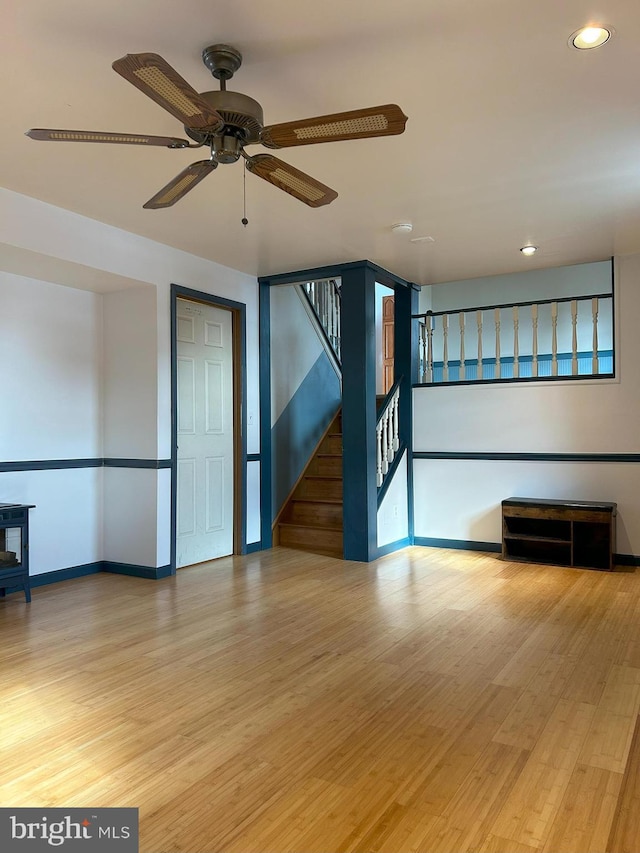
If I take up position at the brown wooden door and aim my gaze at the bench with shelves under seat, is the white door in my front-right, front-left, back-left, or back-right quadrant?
front-right

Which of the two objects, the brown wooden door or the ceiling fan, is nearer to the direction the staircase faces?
the ceiling fan

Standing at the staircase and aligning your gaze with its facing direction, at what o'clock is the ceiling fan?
The ceiling fan is roughly at 12 o'clock from the staircase.

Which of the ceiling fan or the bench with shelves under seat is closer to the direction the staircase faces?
the ceiling fan

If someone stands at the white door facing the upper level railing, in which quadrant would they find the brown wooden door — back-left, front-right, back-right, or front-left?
front-left

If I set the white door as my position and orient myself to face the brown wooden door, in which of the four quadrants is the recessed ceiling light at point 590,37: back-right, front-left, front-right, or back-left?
back-right

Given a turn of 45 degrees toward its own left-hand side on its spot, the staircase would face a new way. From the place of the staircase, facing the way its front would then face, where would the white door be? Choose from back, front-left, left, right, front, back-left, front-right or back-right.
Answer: right

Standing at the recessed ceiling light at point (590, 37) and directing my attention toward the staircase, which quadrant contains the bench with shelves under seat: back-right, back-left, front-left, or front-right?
front-right

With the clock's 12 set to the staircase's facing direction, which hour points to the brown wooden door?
The brown wooden door is roughly at 7 o'clock from the staircase.

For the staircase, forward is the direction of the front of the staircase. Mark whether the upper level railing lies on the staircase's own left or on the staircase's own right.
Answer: on the staircase's own left

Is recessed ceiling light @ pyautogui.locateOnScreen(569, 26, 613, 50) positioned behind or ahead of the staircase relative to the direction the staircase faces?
ahead

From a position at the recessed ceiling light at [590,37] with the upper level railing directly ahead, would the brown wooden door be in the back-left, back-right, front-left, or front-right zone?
front-left

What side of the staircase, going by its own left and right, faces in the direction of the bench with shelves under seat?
left

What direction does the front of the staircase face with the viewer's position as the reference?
facing the viewer

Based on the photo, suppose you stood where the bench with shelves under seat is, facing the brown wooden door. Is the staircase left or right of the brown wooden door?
left

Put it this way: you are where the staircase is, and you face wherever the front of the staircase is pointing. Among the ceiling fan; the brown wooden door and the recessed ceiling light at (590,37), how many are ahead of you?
2
